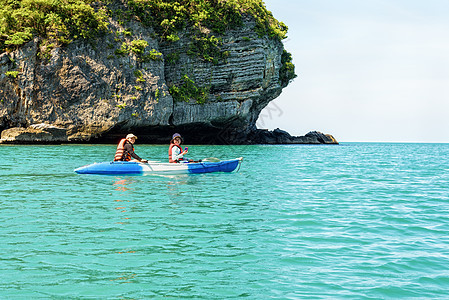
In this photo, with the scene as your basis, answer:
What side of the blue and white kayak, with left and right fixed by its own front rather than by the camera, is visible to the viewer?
right

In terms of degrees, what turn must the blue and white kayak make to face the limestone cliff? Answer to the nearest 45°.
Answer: approximately 90° to its left
